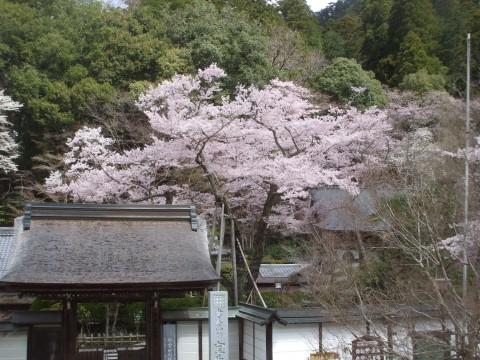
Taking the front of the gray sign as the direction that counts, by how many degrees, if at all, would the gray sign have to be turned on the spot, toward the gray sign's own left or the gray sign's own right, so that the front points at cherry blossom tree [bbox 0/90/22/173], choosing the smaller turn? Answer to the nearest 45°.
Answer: approximately 135° to the gray sign's own right

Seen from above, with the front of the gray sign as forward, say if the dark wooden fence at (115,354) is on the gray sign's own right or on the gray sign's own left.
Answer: on the gray sign's own right

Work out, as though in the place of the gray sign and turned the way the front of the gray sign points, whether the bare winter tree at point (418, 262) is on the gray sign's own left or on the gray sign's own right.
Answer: on the gray sign's own left

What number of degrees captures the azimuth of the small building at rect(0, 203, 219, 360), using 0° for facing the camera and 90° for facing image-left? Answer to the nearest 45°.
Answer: approximately 0°

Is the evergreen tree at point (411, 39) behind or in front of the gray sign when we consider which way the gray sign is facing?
behind

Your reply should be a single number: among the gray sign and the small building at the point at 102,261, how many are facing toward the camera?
2
